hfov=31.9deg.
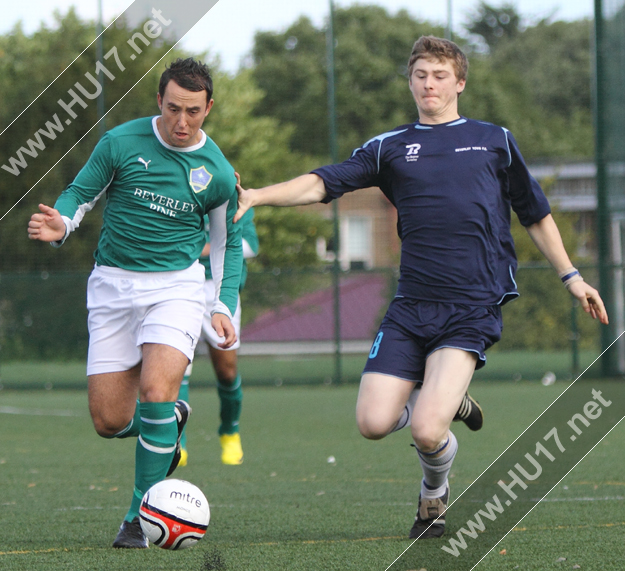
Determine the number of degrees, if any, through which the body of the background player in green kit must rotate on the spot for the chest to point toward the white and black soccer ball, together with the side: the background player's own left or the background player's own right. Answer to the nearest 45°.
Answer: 0° — they already face it

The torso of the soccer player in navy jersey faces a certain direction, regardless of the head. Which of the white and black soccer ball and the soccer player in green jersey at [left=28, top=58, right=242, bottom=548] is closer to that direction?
the white and black soccer ball

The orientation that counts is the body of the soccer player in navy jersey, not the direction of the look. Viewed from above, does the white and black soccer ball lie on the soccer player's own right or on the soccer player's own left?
on the soccer player's own right

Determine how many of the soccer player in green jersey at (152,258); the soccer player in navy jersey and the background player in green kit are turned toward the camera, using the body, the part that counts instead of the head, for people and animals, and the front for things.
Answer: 3

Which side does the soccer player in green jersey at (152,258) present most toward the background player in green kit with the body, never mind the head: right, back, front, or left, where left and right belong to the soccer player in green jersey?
back

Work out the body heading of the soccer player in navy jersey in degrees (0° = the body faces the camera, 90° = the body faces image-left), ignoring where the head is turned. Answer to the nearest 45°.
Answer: approximately 0°

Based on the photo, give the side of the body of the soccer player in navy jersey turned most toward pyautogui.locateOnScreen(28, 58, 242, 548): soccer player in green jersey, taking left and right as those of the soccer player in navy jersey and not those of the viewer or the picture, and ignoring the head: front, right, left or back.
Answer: right

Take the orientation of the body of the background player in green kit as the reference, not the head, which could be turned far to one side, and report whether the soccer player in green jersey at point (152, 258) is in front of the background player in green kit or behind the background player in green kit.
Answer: in front
